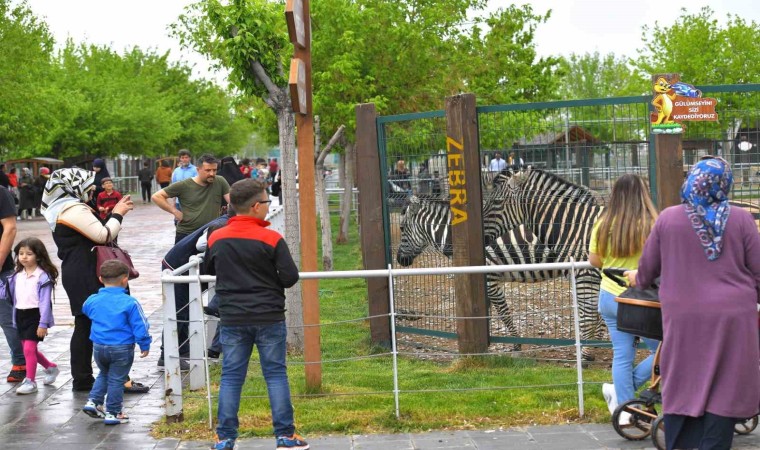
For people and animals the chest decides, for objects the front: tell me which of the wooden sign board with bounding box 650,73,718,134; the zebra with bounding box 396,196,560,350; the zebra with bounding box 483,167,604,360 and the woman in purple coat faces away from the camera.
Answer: the woman in purple coat

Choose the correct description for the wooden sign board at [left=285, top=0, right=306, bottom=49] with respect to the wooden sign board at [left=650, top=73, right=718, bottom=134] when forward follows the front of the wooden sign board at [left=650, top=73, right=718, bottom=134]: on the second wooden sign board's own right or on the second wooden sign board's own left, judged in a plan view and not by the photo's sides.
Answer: on the second wooden sign board's own right

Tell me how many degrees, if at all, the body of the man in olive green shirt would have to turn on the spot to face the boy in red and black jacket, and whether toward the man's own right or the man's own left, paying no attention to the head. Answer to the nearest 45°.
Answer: approximately 45° to the man's own right

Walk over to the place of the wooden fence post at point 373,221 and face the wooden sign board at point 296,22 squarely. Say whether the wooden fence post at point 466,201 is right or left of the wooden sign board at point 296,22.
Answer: left

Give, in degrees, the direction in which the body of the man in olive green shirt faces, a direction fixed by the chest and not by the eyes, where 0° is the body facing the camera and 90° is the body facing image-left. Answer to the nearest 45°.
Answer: approximately 315°

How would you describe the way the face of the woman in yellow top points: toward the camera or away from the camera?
away from the camera

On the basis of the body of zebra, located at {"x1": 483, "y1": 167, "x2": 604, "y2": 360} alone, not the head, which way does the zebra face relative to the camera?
to the viewer's left

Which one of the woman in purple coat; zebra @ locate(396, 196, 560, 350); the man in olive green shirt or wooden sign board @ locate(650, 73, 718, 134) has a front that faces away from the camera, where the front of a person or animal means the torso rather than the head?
the woman in purple coat

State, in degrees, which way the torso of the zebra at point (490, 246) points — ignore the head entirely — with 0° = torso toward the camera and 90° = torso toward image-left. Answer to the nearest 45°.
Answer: approximately 90°

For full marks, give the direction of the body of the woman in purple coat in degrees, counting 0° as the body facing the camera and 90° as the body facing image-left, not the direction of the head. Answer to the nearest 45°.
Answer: approximately 180°

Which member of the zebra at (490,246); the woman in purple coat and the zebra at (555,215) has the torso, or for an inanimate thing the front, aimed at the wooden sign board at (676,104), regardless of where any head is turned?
the woman in purple coat

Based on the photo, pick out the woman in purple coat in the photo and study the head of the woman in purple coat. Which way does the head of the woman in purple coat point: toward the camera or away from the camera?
away from the camera

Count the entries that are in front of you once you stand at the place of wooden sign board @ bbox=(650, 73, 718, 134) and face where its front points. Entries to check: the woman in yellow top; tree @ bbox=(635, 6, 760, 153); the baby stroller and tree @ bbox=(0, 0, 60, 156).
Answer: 2
